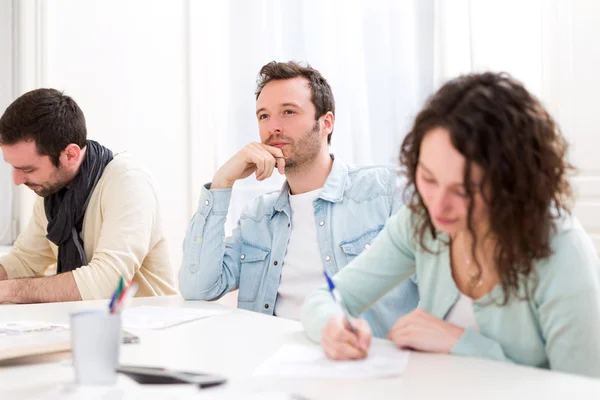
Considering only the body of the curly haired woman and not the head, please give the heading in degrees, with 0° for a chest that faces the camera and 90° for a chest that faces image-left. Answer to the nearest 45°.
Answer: approximately 45°

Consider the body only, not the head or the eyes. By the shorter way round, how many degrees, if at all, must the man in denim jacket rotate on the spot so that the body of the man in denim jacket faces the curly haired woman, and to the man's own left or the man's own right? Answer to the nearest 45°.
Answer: approximately 45° to the man's own left
